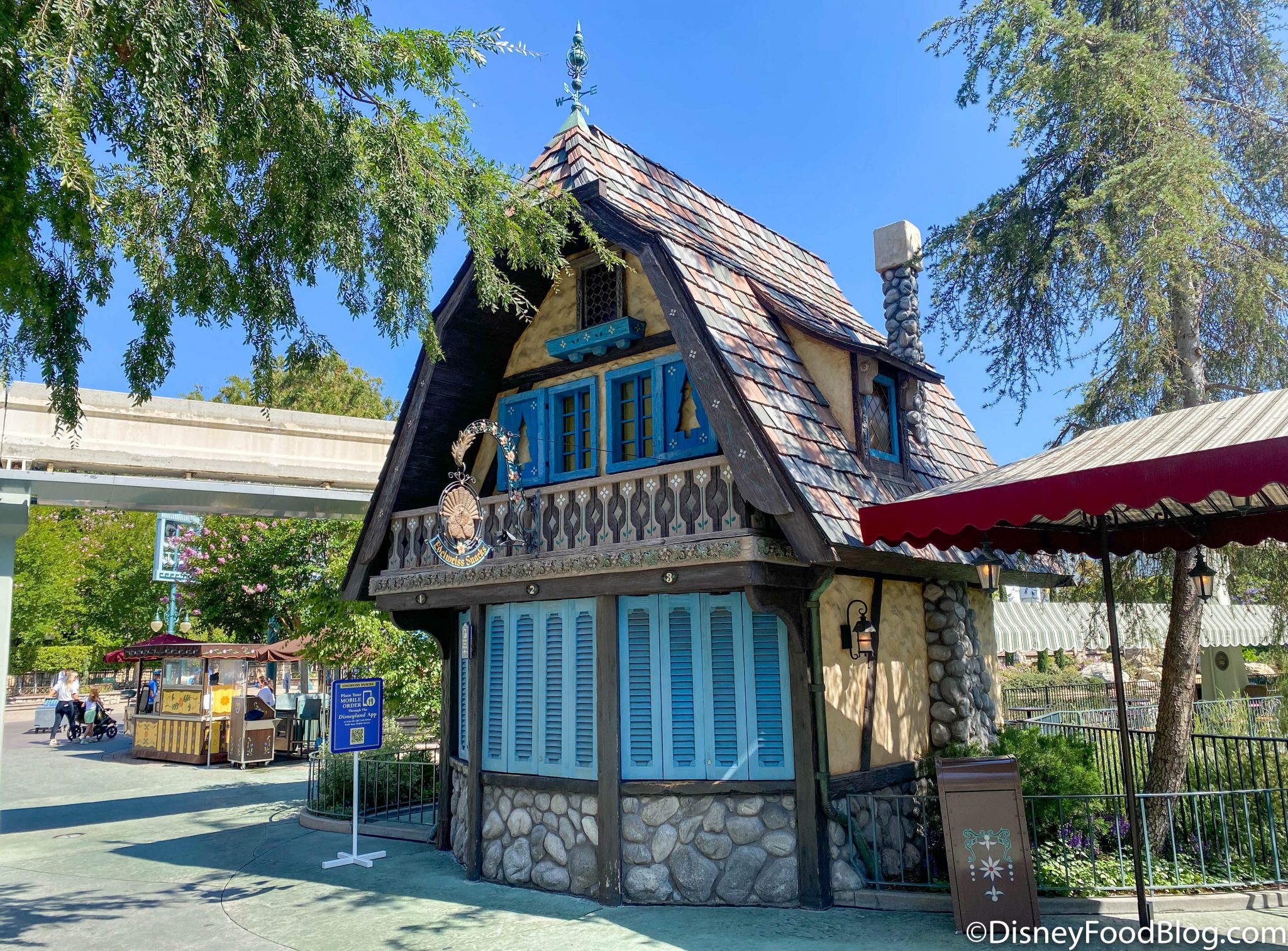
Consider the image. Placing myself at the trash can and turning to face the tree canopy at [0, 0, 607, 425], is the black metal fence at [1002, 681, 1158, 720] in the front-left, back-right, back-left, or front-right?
back-right
